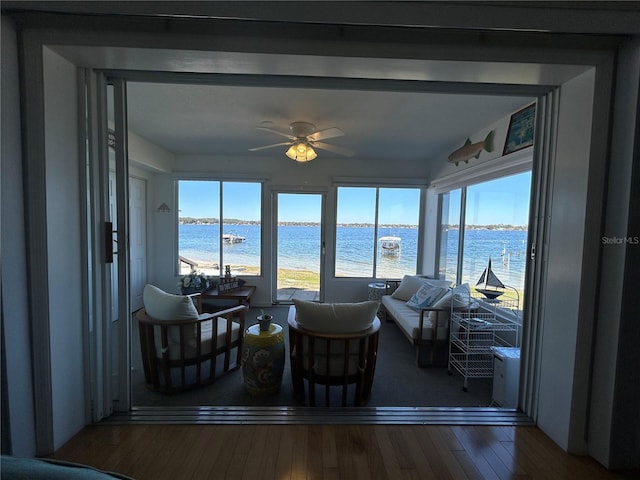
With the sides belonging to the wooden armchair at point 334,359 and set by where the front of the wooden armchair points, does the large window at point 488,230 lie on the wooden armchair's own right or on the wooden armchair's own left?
on the wooden armchair's own right

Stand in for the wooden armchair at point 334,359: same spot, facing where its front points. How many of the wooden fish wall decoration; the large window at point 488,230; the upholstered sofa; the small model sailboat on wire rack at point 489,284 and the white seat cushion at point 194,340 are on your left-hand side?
1

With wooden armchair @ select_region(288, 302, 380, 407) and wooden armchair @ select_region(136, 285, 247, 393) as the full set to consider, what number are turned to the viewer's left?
0

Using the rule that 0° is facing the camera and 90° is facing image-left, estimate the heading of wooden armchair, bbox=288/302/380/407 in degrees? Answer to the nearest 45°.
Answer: approximately 180°

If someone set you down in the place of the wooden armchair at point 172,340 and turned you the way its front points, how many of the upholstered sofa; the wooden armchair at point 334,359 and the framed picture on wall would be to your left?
0

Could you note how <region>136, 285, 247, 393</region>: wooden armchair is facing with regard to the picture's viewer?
facing away from the viewer and to the right of the viewer

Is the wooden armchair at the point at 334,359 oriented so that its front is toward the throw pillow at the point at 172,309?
no

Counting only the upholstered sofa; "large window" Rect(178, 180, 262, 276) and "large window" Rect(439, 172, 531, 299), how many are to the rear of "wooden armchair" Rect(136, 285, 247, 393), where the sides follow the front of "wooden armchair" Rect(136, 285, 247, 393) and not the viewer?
0

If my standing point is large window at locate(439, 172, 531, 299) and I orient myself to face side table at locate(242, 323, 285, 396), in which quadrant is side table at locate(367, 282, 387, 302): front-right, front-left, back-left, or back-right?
front-right
